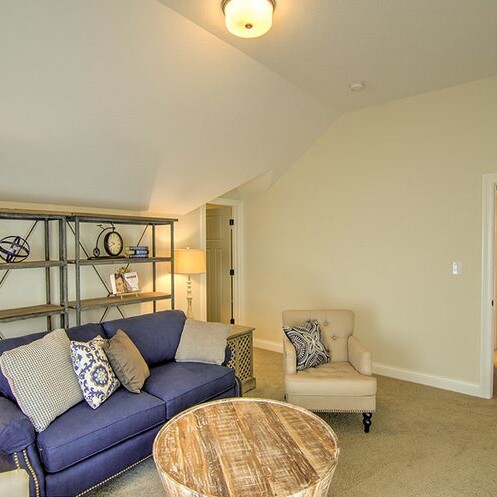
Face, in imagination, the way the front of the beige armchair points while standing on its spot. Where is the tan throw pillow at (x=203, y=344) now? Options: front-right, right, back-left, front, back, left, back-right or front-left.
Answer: right

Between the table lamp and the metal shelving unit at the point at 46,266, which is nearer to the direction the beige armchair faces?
the metal shelving unit

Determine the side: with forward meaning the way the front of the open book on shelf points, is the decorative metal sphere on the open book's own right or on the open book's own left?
on the open book's own right

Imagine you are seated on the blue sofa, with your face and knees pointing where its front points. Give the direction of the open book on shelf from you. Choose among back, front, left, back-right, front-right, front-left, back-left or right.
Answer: back-left

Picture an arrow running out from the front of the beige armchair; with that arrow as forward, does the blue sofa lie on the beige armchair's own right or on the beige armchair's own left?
on the beige armchair's own right

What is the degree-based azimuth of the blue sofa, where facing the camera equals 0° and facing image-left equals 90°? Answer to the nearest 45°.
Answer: approximately 315°

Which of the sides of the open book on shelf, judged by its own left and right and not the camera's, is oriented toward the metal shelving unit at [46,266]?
right

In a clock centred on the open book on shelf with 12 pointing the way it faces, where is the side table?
The side table is roughly at 11 o'clock from the open book on shelf.

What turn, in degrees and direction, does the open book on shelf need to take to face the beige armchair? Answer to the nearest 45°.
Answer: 0° — it already faces it

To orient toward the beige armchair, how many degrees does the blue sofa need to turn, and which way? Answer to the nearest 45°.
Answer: approximately 45° to its left

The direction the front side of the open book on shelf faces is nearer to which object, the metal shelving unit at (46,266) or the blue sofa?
the blue sofa

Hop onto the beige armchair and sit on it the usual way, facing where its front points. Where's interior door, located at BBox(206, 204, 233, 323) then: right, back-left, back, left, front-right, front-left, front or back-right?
back-right

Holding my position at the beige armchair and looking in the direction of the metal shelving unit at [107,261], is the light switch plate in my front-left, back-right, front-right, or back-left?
back-right

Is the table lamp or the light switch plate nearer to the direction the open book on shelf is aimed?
the light switch plate

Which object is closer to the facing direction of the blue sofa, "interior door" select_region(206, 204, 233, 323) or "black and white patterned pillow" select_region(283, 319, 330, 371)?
the black and white patterned pillow

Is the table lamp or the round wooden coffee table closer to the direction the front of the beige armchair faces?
the round wooden coffee table
